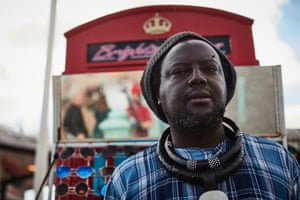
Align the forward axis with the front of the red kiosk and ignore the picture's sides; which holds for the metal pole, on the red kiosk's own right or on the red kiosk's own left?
on the red kiosk's own right

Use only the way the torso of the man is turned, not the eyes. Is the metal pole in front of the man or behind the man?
behind

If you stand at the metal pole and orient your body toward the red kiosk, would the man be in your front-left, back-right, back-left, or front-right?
front-right

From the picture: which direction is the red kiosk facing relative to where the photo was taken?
toward the camera

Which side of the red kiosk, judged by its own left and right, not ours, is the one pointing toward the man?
front

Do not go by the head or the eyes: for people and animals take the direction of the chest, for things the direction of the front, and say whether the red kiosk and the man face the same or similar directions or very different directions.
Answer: same or similar directions

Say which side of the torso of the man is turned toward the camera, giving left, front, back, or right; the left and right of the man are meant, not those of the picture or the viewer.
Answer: front

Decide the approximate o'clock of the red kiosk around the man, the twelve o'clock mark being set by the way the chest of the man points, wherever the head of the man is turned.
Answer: The red kiosk is roughly at 5 o'clock from the man.

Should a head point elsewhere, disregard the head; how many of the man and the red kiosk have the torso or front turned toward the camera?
2

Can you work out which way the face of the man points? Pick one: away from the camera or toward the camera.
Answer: toward the camera
